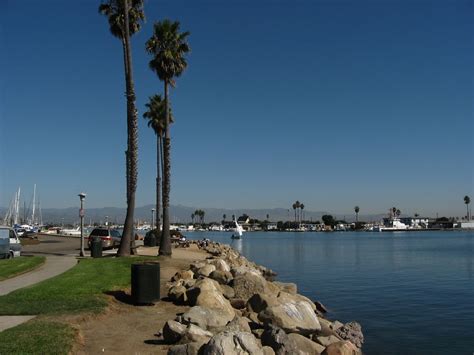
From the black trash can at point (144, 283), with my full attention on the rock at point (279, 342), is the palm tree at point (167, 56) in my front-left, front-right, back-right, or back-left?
back-left

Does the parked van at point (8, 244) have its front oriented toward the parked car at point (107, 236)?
no
